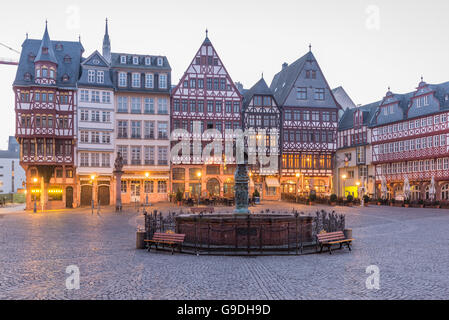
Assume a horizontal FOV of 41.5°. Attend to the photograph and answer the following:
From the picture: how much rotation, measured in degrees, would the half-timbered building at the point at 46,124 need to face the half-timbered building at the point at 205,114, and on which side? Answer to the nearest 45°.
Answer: approximately 90° to its left

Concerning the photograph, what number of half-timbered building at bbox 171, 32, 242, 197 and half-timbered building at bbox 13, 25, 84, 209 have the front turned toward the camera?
2

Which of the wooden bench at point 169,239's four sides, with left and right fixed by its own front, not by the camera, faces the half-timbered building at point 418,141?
back

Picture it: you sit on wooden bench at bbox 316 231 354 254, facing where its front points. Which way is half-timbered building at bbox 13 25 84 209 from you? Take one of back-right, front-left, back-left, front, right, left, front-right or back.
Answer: back

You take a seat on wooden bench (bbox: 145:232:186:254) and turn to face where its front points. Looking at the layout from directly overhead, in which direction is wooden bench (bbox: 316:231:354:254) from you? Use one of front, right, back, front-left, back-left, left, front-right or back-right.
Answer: back-left

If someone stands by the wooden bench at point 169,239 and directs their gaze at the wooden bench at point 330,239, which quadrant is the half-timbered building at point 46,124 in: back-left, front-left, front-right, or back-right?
back-left

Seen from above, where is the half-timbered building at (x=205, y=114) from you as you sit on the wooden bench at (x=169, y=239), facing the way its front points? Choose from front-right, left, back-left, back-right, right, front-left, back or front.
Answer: back-right

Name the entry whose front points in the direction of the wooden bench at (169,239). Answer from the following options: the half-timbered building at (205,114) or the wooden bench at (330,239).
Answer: the half-timbered building

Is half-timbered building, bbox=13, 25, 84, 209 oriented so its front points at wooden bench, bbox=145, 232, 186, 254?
yes

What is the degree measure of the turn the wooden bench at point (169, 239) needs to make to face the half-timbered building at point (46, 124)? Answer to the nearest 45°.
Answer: approximately 135° to its right

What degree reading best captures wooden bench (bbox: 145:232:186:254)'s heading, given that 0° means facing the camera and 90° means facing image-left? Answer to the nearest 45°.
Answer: approximately 45°

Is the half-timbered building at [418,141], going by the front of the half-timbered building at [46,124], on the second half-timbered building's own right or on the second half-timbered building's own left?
on the second half-timbered building's own left
